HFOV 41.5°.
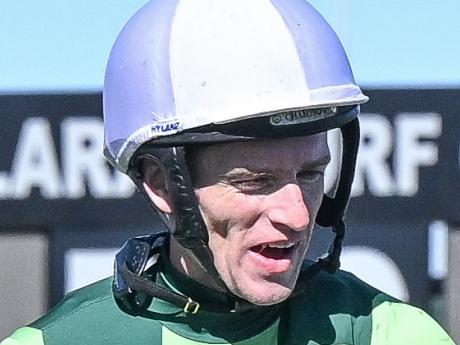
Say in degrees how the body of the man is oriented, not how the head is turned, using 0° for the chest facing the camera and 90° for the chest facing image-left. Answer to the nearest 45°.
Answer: approximately 315°
